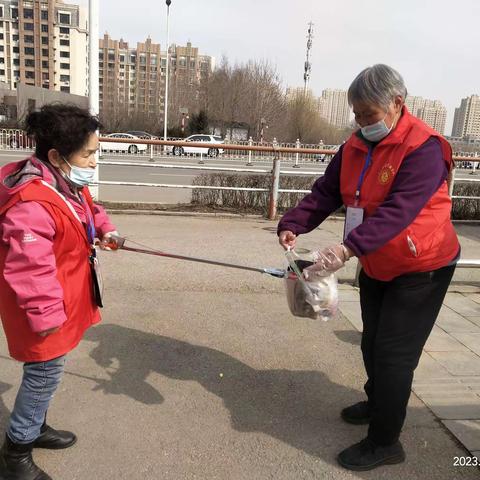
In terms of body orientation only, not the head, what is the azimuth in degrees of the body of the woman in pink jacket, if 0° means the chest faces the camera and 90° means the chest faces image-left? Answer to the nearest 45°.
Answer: approximately 270°

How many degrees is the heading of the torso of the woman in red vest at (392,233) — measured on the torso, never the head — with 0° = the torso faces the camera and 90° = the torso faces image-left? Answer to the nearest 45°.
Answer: approximately 45°

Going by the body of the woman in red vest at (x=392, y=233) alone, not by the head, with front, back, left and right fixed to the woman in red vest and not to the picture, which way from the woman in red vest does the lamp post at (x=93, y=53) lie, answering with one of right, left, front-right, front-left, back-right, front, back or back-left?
right

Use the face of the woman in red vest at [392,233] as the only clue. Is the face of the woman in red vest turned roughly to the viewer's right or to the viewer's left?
to the viewer's left

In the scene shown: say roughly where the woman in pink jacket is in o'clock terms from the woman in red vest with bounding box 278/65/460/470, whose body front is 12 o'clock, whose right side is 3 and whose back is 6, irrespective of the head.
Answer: The woman in pink jacket is roughly at 1 o'clock from the woman in red vest.

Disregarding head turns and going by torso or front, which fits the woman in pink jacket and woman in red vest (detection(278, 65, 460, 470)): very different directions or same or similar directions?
very different directions

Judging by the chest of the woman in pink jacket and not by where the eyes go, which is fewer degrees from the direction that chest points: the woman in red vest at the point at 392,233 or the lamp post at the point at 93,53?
the woman in red vest

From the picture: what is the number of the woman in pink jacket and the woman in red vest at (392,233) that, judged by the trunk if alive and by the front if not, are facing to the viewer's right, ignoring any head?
1

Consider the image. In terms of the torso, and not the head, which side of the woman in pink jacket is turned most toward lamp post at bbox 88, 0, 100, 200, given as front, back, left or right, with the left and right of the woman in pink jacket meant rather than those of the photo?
left

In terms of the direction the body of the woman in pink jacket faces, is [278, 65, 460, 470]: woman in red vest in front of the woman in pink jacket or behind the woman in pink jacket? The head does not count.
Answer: in front

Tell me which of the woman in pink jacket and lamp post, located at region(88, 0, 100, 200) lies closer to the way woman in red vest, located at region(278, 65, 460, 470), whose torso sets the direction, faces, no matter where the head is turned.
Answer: the woman in pink jacket
